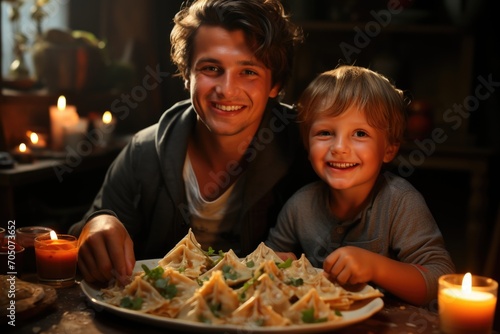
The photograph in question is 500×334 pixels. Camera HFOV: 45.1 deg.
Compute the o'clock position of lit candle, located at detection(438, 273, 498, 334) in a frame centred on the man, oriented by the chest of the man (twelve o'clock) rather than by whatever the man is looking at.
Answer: The lit candle is roughly at 11 o'clock from the man.

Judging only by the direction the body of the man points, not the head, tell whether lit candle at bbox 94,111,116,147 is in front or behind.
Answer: behind

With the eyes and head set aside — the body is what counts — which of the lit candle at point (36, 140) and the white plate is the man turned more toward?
the white plate

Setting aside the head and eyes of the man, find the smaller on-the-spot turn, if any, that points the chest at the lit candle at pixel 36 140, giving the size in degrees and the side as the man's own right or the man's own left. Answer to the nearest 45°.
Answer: approximately 135° to the man's own right

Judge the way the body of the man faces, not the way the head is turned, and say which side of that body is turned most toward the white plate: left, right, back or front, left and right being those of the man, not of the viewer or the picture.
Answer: front

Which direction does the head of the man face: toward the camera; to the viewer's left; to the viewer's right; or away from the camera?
toward the camera

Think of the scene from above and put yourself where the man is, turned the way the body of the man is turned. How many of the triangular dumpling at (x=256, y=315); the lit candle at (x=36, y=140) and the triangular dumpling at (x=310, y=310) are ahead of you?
2

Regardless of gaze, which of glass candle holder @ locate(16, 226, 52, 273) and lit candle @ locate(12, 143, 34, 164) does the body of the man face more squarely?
the glass candle holder

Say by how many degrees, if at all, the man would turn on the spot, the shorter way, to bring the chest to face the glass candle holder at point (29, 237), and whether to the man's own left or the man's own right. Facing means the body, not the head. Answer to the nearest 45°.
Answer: approximately 45° to the man's own right

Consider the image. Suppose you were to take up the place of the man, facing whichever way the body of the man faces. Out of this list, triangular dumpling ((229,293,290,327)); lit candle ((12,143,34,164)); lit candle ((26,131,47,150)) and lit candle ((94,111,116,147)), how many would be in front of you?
1

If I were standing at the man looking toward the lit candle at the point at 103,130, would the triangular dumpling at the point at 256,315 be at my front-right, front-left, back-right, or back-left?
back-left

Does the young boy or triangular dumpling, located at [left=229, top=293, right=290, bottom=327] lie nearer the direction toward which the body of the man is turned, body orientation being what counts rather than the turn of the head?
the triangular dumpling

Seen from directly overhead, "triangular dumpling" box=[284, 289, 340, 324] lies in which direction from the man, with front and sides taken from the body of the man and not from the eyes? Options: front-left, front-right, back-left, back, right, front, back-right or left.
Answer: front

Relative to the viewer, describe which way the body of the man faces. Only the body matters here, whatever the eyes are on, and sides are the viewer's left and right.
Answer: facing the viewer

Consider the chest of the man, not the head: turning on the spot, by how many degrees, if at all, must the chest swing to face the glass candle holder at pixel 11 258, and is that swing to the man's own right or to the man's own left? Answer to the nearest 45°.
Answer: approximately 45° to the man's own right
